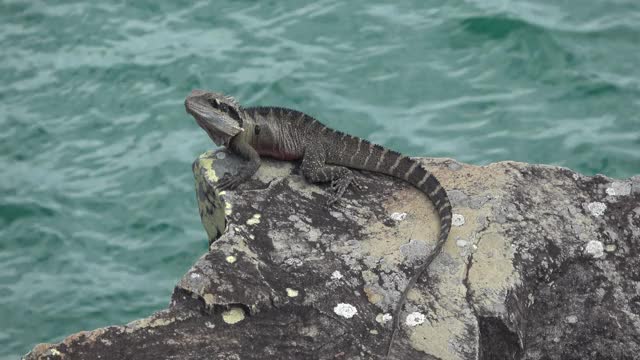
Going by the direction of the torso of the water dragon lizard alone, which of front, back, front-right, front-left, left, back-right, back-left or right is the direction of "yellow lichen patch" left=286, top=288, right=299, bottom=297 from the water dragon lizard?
left

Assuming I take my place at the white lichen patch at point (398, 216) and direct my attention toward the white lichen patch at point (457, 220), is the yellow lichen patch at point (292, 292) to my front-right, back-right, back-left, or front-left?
back-right

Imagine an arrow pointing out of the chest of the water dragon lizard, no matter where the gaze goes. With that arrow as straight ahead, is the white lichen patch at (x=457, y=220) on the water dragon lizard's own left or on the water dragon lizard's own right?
on the water dragon lizard's own left

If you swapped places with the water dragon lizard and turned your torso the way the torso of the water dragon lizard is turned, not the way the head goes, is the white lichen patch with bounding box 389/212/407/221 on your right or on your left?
on your left

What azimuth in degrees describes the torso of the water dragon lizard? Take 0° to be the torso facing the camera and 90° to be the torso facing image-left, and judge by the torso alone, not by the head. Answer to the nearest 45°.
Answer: approximately 90°
